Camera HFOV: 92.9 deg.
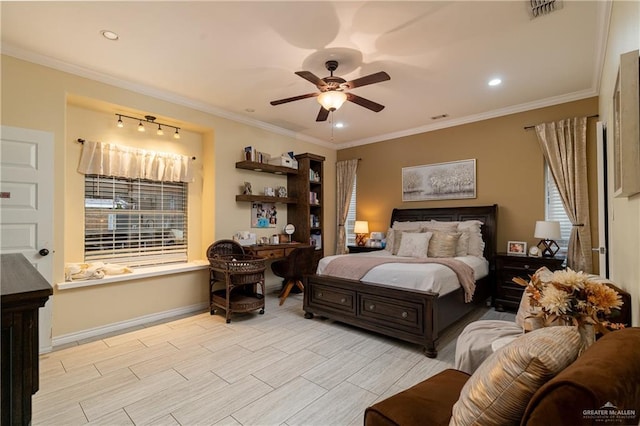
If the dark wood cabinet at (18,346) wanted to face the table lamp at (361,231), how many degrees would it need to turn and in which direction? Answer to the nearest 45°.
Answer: approximately 135° to its left

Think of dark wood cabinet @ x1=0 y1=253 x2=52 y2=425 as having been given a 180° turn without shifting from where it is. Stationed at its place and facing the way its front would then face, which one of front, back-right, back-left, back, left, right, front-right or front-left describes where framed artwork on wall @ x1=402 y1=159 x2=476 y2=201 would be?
right

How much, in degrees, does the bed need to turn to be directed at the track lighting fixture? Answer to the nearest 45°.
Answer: approximately 45° to its right

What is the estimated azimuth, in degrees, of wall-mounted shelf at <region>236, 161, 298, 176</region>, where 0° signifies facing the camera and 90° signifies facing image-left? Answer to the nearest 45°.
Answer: approximately 315°

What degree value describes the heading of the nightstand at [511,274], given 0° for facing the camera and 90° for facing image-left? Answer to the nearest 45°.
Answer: approximately 0°

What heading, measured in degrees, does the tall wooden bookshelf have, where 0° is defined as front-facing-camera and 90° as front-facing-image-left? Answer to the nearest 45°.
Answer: approximately 315°

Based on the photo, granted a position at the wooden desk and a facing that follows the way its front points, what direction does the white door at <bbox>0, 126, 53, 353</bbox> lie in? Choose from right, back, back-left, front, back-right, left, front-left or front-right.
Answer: right

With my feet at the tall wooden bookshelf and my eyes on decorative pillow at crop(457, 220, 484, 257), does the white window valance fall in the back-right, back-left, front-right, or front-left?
back-right

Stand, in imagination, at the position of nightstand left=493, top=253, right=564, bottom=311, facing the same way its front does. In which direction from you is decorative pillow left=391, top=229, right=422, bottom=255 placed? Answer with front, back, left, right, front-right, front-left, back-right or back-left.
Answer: right

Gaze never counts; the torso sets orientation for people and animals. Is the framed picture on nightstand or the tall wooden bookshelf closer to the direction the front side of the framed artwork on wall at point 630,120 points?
the tall wooden bookshelf

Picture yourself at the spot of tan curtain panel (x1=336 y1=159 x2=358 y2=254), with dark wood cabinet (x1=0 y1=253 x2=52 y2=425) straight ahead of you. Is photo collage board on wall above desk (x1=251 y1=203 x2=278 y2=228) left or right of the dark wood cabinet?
right

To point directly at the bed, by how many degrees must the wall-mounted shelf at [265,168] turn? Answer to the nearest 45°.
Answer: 0° — it already faces it

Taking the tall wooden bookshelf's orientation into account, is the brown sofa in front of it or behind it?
in front

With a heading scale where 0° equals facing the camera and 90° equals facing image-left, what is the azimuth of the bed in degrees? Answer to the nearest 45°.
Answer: approximately 45°

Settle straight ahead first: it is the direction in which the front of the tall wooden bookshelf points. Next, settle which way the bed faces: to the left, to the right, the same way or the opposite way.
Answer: to the right

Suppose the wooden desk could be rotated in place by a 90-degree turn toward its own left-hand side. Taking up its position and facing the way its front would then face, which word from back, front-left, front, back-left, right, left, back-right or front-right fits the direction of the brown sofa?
back-right
